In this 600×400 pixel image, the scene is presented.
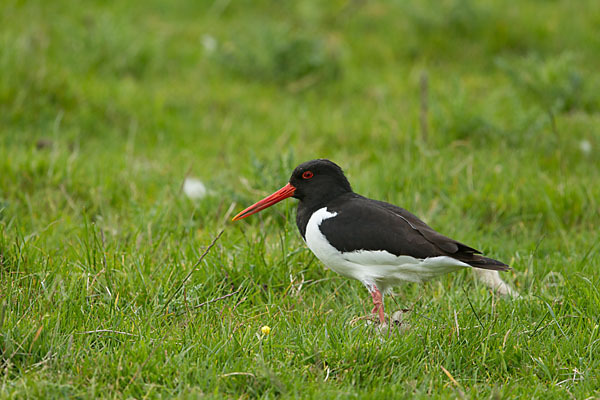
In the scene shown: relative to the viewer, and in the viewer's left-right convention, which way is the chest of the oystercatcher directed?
facing to the left of the viewer
